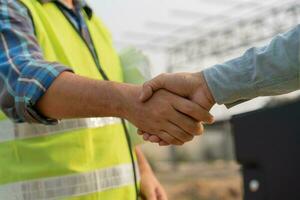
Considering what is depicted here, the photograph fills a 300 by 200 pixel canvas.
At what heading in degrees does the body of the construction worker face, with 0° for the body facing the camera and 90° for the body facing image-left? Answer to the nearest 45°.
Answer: approximately 315°
